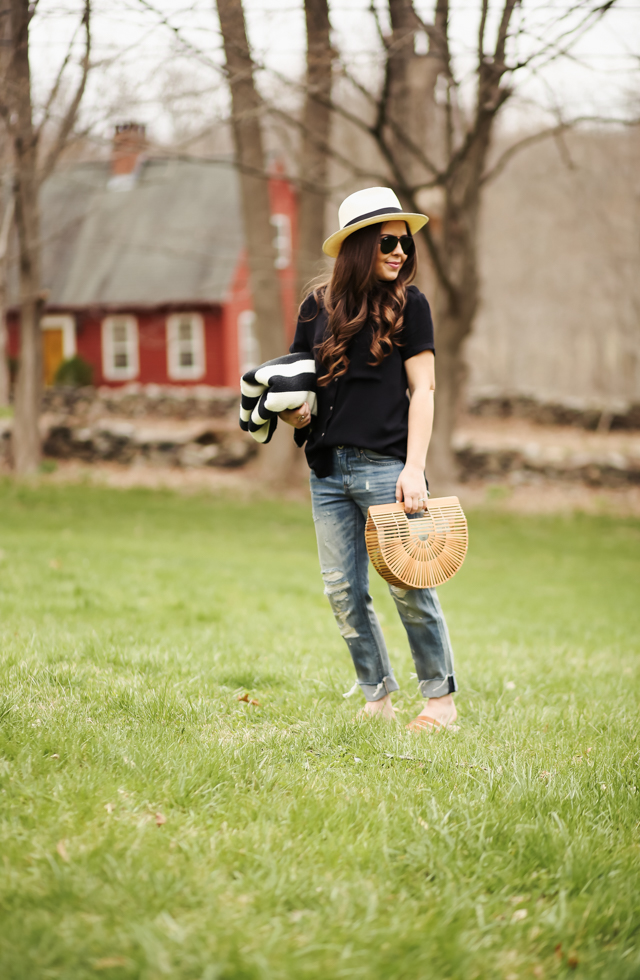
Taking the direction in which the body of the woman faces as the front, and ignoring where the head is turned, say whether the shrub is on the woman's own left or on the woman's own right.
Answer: on the woman's own right

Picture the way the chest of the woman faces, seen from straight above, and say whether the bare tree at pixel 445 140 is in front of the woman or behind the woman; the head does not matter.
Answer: behind

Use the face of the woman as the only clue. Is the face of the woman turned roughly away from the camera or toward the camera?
toward the camera
